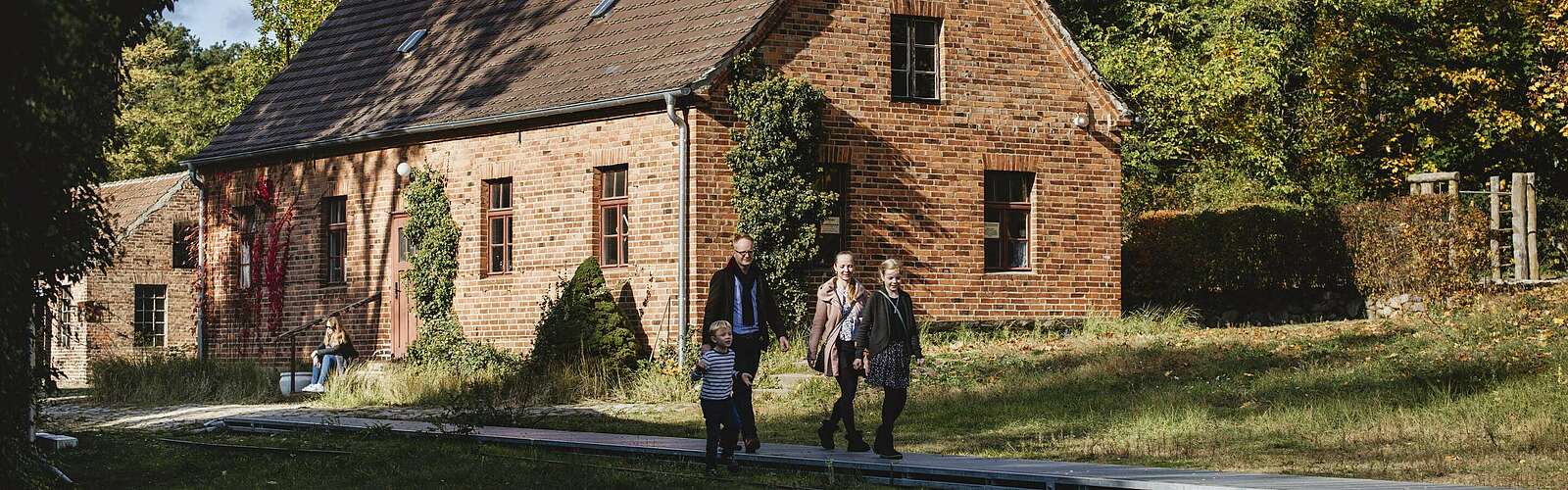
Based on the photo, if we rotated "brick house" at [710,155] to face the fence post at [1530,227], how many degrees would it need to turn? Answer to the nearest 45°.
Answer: approximately 135° to its left

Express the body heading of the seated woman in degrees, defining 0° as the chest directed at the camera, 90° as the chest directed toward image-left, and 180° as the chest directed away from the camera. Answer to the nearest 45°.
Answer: approximately 45°

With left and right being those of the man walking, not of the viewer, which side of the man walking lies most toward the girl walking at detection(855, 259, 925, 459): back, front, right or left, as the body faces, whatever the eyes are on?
left

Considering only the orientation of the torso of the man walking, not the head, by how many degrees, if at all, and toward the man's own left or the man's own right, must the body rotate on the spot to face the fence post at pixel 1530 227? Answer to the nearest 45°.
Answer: approximately 135° to the man's own left

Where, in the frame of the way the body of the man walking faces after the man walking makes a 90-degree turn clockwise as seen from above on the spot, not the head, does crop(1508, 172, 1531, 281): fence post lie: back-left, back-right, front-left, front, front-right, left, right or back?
back-right

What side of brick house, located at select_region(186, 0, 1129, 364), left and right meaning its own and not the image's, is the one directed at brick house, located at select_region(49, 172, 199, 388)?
right

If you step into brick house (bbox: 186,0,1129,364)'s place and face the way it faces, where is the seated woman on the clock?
The seated woman is roughly at 2 o'clock from the brick house.

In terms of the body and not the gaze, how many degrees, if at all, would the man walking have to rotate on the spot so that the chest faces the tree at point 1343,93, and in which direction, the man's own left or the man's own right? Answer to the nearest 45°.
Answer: approximately 135° to the man's own left

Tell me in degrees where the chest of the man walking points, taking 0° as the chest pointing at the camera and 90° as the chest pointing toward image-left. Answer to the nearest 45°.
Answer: approximately 0°

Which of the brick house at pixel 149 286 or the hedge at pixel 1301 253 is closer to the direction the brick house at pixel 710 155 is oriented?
the brick house

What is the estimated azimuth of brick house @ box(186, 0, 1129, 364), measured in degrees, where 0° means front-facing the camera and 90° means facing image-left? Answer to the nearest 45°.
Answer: approximately 45°
